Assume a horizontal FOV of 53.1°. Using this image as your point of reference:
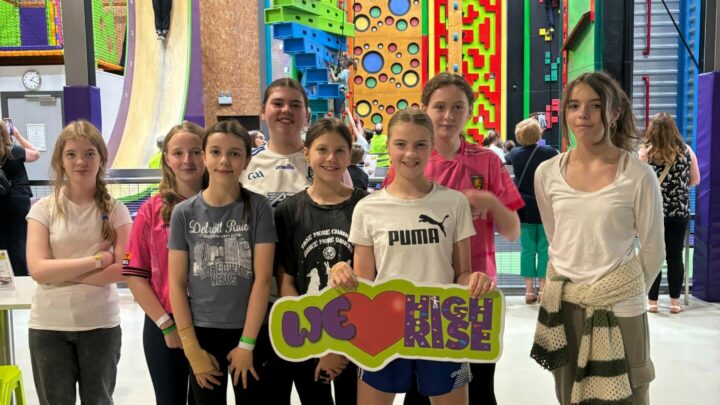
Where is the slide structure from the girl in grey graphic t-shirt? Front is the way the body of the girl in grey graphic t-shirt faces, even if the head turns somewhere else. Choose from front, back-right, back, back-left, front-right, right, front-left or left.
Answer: back

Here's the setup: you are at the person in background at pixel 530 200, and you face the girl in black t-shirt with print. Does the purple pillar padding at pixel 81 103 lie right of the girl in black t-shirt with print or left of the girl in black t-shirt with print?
right

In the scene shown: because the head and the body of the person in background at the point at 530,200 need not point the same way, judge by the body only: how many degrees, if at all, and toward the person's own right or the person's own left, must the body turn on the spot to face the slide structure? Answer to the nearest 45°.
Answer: approximately 45° to the person's own left

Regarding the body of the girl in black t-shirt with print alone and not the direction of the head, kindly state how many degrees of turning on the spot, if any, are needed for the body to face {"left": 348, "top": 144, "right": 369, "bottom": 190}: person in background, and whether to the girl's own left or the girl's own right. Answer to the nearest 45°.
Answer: approximately 180°

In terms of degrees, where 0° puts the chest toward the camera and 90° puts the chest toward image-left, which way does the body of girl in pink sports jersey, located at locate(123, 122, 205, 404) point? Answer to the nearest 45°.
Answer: approximately 315°

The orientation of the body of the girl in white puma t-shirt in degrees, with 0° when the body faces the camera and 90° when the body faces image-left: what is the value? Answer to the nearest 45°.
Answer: approximately 0°

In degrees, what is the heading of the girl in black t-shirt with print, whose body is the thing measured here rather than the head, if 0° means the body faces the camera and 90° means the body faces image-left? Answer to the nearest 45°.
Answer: approximately 0°

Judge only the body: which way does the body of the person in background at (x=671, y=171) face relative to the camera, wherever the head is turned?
away from the camera

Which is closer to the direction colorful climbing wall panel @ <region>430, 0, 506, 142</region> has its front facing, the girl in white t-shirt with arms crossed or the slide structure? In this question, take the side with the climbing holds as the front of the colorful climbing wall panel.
the girl in white t-shirt with arms crossed

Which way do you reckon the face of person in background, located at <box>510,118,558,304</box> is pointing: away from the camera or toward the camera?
away from the camera

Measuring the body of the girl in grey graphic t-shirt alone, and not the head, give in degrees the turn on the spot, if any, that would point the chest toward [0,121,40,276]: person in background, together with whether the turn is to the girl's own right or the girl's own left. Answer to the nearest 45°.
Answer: approximately 135° to the girl's own right

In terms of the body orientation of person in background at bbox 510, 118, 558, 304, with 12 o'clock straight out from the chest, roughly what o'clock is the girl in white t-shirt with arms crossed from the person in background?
The girl in white t-shirt with arms crossed is roughly at 7 o'clock from the person in background.
